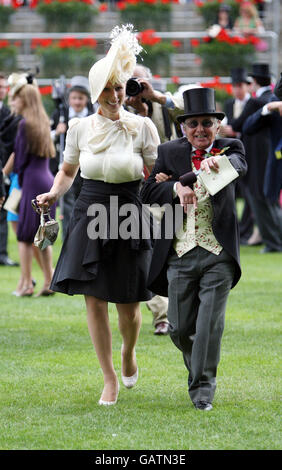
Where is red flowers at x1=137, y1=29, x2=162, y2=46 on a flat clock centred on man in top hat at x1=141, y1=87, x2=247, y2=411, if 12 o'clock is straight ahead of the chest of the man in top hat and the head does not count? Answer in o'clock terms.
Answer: The red flowers is roughly at 6 o'clock from the man in top hat.

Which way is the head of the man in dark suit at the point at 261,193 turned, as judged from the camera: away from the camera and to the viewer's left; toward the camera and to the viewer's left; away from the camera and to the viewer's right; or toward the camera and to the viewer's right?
away from the camera and to the viewer's left

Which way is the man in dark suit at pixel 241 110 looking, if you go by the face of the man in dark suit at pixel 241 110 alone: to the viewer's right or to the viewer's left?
to the viewer's left

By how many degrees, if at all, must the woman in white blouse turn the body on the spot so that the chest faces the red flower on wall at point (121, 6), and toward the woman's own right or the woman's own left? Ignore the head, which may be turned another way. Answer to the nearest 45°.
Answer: approximately 180°

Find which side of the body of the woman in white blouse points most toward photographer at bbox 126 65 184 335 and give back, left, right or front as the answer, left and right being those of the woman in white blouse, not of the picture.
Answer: back

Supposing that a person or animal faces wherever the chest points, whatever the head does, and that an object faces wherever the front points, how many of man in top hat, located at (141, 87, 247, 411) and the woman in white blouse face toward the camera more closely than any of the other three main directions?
2

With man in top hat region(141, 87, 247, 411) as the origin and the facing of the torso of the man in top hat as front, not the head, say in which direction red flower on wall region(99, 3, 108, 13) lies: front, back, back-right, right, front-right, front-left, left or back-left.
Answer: back

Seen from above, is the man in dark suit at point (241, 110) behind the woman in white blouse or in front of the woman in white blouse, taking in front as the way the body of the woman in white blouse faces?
behind

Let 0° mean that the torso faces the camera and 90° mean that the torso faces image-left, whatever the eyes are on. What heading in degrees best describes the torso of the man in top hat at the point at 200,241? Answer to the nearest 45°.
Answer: approximately 0°

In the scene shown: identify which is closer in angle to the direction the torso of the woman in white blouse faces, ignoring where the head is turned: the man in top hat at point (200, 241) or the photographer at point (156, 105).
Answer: the man in top hat

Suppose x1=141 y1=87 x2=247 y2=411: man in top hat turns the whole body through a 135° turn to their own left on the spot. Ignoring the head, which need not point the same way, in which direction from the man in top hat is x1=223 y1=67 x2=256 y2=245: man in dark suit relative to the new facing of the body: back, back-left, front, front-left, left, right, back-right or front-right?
front-left

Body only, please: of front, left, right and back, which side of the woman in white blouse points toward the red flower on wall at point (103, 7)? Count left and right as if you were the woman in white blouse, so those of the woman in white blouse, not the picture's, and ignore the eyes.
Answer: back

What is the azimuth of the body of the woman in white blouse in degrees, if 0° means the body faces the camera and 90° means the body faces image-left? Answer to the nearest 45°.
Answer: approximately 0°
